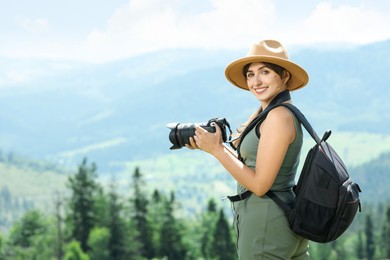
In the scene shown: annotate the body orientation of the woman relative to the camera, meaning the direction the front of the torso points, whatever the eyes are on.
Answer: to the viewer's left
